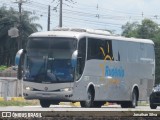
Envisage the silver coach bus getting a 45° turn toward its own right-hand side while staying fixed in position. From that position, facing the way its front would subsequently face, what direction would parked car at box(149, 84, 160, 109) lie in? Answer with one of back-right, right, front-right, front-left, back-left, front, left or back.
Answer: back

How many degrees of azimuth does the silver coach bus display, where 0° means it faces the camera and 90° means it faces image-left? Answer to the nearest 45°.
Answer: approximately 45°
